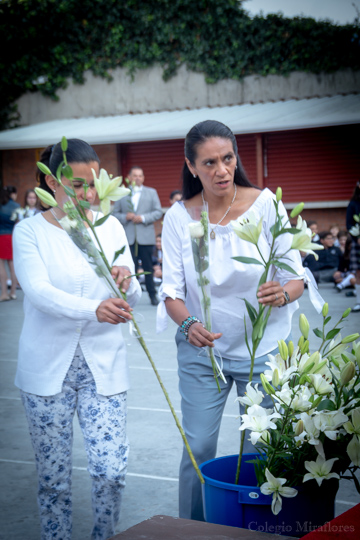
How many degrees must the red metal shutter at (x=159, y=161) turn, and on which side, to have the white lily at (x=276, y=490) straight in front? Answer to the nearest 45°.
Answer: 0° — it already faces it

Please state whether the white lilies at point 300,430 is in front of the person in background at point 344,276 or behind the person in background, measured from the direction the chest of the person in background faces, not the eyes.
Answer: in front

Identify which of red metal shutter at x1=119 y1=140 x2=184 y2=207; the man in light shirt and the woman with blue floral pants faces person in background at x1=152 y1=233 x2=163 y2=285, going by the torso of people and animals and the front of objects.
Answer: the red metal shutter

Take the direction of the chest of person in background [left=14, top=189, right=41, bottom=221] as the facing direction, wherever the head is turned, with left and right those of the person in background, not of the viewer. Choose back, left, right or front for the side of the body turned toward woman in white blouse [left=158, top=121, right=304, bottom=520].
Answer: front

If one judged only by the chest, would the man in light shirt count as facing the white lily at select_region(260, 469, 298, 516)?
yes

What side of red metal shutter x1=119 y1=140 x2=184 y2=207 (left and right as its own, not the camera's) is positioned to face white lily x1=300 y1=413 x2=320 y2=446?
front

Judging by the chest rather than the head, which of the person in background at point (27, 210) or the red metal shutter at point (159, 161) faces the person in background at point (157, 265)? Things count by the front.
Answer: the red metal shutter

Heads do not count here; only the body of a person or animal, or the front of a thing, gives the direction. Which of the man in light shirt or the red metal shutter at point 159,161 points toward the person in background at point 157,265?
the red metal shutter

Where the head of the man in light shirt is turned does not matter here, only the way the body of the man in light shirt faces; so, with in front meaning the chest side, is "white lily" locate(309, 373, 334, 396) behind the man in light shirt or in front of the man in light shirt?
in front

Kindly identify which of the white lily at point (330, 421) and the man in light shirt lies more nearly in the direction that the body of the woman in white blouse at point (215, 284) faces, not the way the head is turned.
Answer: the white lily

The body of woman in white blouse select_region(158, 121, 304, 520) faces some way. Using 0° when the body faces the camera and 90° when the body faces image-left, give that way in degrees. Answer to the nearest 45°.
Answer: approximately 0°

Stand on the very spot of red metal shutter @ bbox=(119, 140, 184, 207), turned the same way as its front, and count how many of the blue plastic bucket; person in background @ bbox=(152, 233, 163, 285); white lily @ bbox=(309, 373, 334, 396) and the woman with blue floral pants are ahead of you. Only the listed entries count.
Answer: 4
